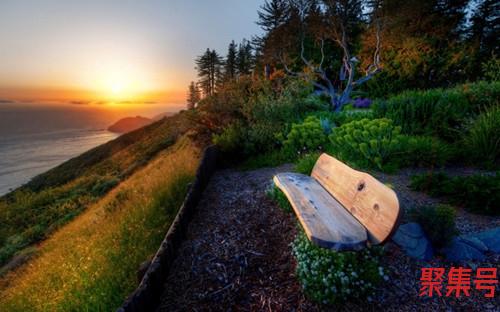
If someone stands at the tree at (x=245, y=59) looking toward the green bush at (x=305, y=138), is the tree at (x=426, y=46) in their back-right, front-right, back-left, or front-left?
front-left

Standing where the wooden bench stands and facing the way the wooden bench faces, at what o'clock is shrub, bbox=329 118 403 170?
The shrub is roughly at 5 o'clock from the wooden bench.

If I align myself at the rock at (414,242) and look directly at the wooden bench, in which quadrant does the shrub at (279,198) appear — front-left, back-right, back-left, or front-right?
front-right

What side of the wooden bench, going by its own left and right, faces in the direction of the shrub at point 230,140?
right

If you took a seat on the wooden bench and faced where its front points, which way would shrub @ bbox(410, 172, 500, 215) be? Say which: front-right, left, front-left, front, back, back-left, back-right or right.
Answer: back

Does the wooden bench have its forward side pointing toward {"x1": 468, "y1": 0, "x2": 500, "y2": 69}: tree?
no

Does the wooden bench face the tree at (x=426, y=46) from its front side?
no

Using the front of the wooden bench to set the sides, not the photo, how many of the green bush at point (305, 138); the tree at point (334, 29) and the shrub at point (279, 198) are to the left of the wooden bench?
0

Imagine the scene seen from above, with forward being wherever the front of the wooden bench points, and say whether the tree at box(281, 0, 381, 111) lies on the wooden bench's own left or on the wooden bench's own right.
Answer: on the wooden bench's own right

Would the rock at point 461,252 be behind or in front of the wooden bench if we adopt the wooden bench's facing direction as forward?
behind

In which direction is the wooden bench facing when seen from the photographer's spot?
facing the viewer and to the left of the viewer

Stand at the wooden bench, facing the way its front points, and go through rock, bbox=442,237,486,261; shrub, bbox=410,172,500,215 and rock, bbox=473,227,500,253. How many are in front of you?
0

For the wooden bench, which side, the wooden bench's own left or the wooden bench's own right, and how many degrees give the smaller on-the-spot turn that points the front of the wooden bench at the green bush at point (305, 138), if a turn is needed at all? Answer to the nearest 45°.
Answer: approximately 135° to the wooden bench's own right

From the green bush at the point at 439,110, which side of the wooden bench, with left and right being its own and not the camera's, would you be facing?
back
